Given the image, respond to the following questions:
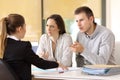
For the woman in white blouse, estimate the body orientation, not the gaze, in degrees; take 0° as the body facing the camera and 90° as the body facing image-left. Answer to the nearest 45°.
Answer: approximately 45°

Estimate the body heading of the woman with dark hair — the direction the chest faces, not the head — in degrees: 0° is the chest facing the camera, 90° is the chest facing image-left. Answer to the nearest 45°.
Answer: approximately 225°

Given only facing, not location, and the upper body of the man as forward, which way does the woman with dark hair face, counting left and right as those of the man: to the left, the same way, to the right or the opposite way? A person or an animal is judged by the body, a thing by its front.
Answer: the opposite way

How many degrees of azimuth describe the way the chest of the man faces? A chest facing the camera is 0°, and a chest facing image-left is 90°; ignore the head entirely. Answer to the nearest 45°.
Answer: approximately 45°

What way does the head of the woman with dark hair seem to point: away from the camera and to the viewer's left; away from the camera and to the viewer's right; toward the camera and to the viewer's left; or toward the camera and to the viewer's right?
away from the camera and to the viewer's right

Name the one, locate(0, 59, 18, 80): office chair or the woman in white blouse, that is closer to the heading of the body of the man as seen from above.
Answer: the office chair

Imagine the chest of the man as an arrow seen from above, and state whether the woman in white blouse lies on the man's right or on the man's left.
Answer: on the man's right

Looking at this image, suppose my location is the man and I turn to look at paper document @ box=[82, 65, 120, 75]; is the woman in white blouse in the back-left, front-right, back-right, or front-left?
back-right

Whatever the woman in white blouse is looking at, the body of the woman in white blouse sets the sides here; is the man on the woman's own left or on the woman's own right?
on the woman's own left

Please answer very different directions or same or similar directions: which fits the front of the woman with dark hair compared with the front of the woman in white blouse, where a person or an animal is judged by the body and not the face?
very different directions

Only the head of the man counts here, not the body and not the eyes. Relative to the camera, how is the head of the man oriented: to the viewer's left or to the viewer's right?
to the viewer's left
